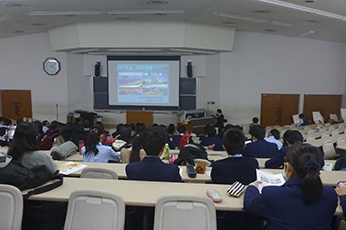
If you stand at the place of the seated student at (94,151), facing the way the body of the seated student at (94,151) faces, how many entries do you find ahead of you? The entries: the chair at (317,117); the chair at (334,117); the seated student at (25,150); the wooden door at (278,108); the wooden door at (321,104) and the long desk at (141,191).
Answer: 4

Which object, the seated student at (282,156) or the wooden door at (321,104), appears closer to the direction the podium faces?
the seated student

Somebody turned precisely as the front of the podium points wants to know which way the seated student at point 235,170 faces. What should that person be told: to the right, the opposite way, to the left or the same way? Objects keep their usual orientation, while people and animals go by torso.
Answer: the opposite way

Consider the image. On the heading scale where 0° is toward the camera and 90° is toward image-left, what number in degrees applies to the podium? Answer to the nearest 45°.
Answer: approximately 0°

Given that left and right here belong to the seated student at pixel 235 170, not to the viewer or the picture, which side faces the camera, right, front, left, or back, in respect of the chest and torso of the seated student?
back

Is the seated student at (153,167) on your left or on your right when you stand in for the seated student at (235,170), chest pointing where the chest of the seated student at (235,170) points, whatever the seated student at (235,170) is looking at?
on your left

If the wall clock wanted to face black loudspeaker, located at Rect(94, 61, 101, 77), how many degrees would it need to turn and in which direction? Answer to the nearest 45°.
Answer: approximately 90° to its left

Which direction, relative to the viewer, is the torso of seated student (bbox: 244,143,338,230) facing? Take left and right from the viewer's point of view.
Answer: facing away from the viewer and to the left of the viewer

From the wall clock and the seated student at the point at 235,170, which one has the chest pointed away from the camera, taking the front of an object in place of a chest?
the seated student

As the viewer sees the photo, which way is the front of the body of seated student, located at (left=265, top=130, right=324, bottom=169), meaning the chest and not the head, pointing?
away from the camera

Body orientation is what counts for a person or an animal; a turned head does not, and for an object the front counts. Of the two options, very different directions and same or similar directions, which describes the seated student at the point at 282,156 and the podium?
very different directions

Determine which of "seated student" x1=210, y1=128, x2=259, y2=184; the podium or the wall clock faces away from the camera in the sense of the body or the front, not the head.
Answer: the seated student
